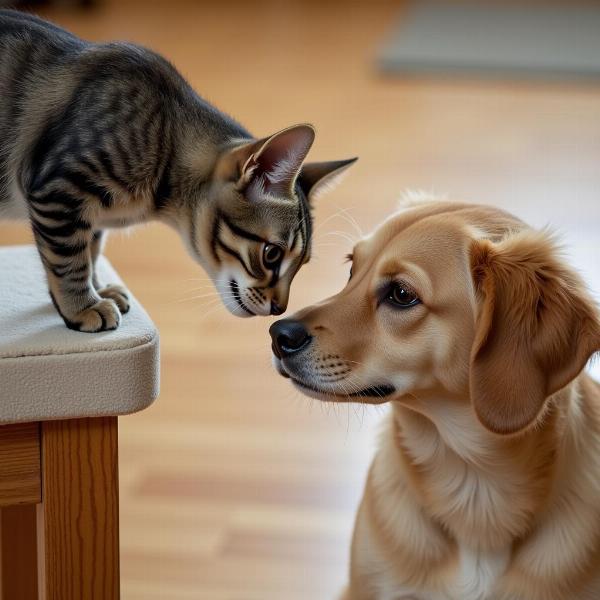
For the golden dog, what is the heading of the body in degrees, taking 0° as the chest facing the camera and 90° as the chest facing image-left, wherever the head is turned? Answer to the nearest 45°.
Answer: approximately 45°

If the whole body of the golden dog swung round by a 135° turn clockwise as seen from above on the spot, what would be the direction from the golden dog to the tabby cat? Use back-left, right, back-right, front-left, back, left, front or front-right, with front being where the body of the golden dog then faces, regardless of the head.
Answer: left

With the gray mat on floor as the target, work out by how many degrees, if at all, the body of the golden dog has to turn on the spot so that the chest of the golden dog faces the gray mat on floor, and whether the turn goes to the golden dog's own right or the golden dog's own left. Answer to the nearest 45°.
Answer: approximately 135° to the golden dog's own right

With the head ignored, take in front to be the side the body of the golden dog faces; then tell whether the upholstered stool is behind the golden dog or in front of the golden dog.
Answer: in front

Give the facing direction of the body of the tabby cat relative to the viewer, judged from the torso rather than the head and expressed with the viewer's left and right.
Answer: facing to the right of the viewer
